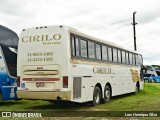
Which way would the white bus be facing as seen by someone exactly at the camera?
facing away from the viewer and to the right of the viewer

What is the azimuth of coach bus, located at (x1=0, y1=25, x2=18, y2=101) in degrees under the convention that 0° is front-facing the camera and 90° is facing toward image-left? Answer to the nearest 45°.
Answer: approximately 315°

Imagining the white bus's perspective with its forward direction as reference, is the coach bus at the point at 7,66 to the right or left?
on its left
